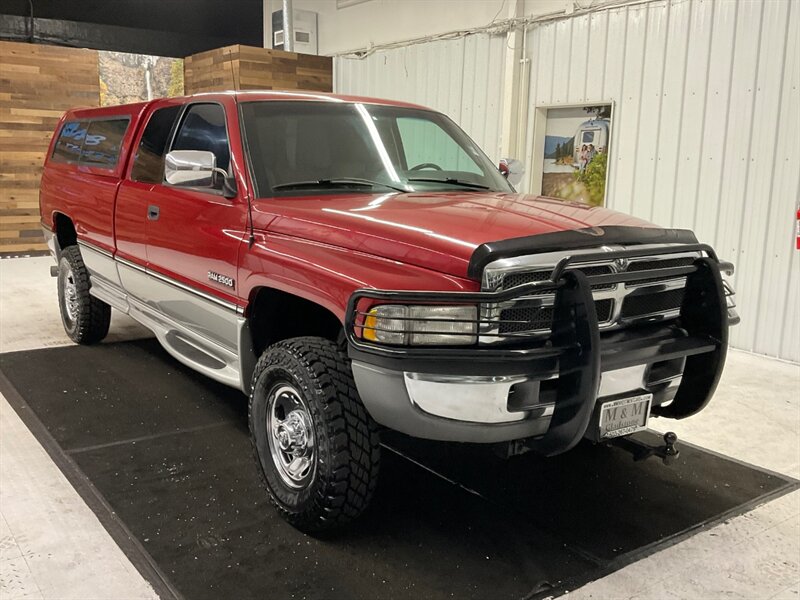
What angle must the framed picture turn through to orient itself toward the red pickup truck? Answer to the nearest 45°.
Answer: approximately 45° to its left

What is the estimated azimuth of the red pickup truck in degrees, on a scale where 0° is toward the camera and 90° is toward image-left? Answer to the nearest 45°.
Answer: approximately 315°

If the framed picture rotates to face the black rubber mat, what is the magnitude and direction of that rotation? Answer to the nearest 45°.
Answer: approximately 45° to its left

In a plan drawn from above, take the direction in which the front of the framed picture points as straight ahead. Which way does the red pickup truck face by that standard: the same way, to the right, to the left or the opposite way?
to the left

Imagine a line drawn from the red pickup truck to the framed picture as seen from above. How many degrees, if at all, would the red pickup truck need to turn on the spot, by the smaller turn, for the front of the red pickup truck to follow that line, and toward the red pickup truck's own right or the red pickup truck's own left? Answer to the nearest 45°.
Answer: approximately 135° to the red pickup truck's own left
